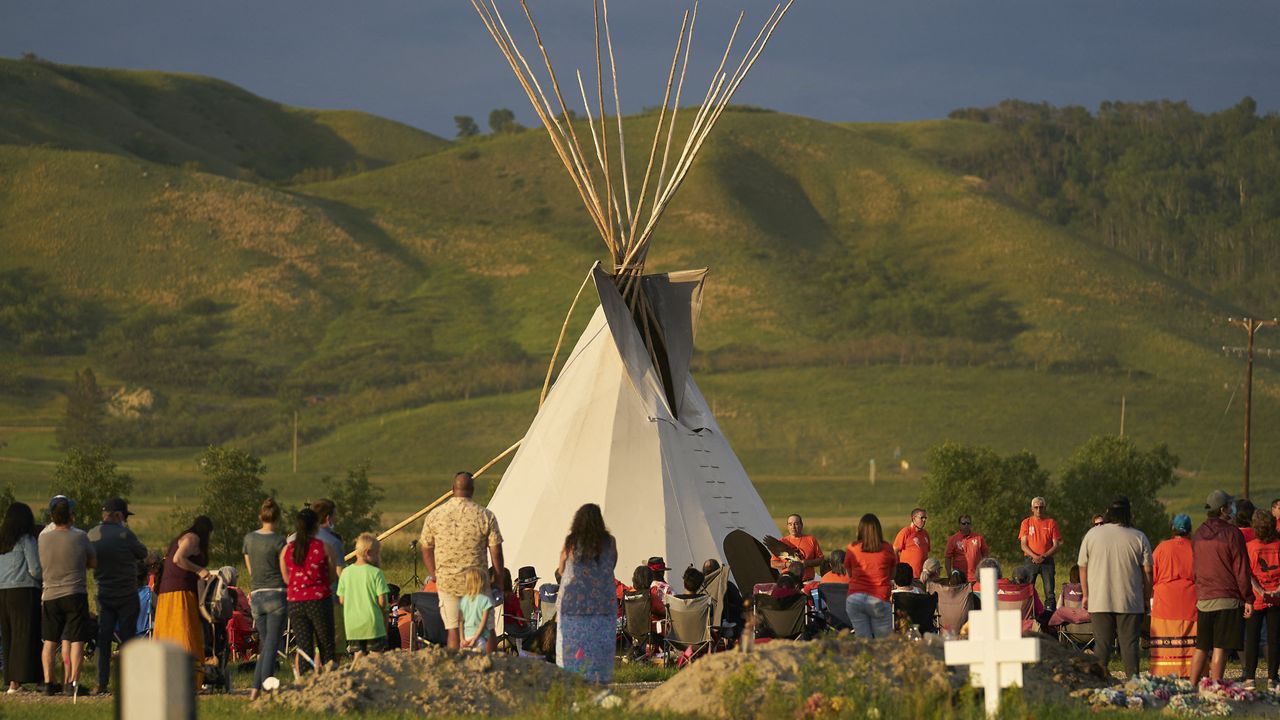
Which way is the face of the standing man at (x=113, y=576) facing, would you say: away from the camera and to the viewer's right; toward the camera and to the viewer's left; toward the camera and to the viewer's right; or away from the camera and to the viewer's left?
away from the camera and to the viewer's right

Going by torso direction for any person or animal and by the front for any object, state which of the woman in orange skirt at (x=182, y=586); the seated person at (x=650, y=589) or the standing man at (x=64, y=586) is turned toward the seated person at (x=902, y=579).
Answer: the woman in orange skirt

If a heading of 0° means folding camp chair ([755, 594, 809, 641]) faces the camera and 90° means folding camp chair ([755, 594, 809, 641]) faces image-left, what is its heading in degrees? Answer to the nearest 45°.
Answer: approximately 180°

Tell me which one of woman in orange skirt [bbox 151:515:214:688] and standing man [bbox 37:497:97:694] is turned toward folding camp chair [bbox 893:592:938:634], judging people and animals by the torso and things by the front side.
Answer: the woman in orange skirt

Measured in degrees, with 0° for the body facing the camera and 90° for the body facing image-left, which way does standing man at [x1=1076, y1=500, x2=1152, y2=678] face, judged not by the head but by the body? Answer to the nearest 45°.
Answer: approximately 180°

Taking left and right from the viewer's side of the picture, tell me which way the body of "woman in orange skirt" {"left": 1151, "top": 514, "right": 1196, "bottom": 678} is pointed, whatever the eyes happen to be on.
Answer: facing away from the viewer

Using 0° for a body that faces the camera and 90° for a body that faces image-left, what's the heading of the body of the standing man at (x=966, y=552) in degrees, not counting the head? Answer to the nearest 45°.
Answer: approximately 0°

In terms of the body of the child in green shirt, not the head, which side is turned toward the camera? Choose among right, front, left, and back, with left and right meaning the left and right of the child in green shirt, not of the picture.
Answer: back
